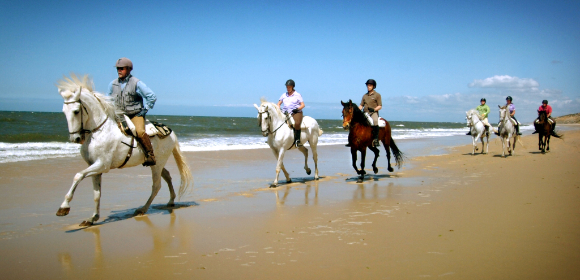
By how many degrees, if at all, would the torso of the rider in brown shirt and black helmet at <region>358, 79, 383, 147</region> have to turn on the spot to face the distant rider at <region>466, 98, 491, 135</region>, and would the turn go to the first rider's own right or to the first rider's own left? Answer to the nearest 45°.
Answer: approximately 180°

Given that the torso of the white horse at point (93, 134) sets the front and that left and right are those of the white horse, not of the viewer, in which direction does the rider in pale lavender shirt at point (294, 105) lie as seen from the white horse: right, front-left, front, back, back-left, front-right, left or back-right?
back

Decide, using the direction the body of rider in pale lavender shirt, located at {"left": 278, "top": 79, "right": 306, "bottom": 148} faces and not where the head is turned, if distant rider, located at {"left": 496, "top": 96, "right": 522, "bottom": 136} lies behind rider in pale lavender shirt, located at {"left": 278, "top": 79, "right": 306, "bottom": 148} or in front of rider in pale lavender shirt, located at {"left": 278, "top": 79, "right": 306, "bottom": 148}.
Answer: behind

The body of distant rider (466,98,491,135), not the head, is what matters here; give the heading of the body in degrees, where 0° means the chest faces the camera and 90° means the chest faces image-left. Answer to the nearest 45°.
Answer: approximately 45°

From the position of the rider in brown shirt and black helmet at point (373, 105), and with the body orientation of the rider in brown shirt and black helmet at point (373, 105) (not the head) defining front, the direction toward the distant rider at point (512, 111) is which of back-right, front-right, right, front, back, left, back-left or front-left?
back

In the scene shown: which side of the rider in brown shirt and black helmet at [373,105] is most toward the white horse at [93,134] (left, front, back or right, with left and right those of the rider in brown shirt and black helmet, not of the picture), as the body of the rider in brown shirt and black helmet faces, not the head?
front

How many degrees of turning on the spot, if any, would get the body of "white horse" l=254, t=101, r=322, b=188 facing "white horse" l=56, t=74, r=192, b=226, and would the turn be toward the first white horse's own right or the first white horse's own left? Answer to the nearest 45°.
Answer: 0° — it already faces it

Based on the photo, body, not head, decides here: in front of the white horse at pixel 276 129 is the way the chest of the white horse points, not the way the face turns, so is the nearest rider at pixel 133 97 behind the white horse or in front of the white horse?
in front

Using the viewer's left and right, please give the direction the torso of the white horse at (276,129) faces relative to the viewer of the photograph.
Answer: facing the viewer and to the left of the viewer

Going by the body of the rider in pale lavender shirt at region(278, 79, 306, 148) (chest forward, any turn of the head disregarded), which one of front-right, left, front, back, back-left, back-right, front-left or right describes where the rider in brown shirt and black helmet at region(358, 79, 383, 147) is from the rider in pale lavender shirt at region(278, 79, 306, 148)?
back-left

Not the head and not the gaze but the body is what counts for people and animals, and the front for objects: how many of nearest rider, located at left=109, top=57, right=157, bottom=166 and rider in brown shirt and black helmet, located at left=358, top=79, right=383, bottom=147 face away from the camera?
0

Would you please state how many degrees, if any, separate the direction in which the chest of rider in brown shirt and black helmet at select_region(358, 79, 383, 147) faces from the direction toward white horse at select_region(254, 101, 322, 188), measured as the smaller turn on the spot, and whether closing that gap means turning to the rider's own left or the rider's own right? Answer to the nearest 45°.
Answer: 0° — they already face it
